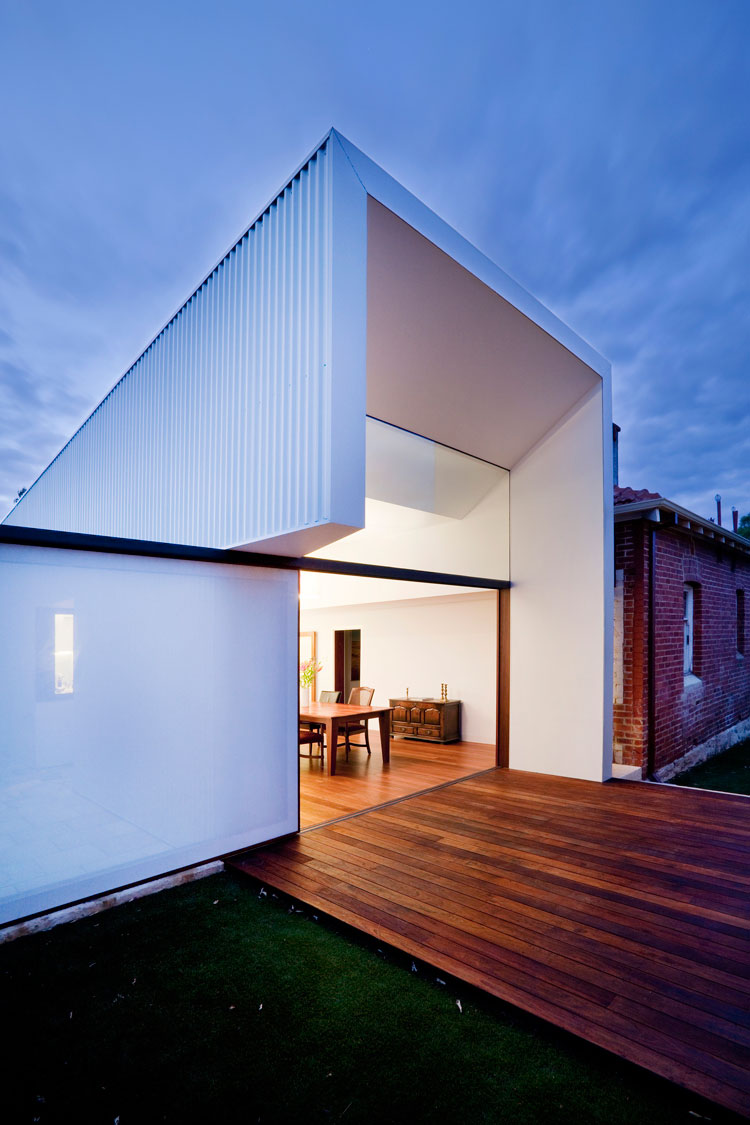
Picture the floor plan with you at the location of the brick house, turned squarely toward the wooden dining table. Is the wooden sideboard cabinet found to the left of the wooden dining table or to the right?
right

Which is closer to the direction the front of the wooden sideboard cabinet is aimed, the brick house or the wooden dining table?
the wooden dining table

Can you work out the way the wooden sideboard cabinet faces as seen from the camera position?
facing the viewer and to the left of the viewer

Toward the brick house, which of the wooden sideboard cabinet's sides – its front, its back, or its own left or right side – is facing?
left
